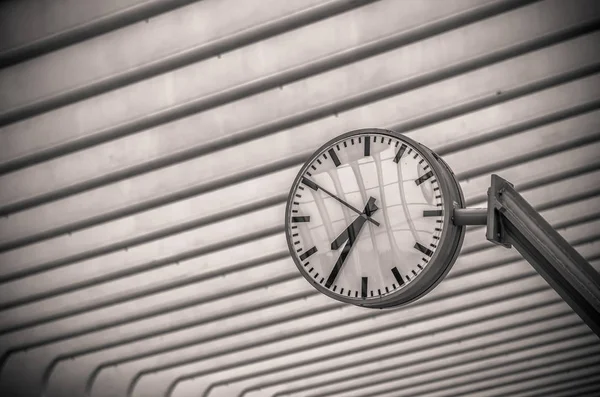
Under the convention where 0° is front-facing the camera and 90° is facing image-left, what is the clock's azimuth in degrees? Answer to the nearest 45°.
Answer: approximately 45°
